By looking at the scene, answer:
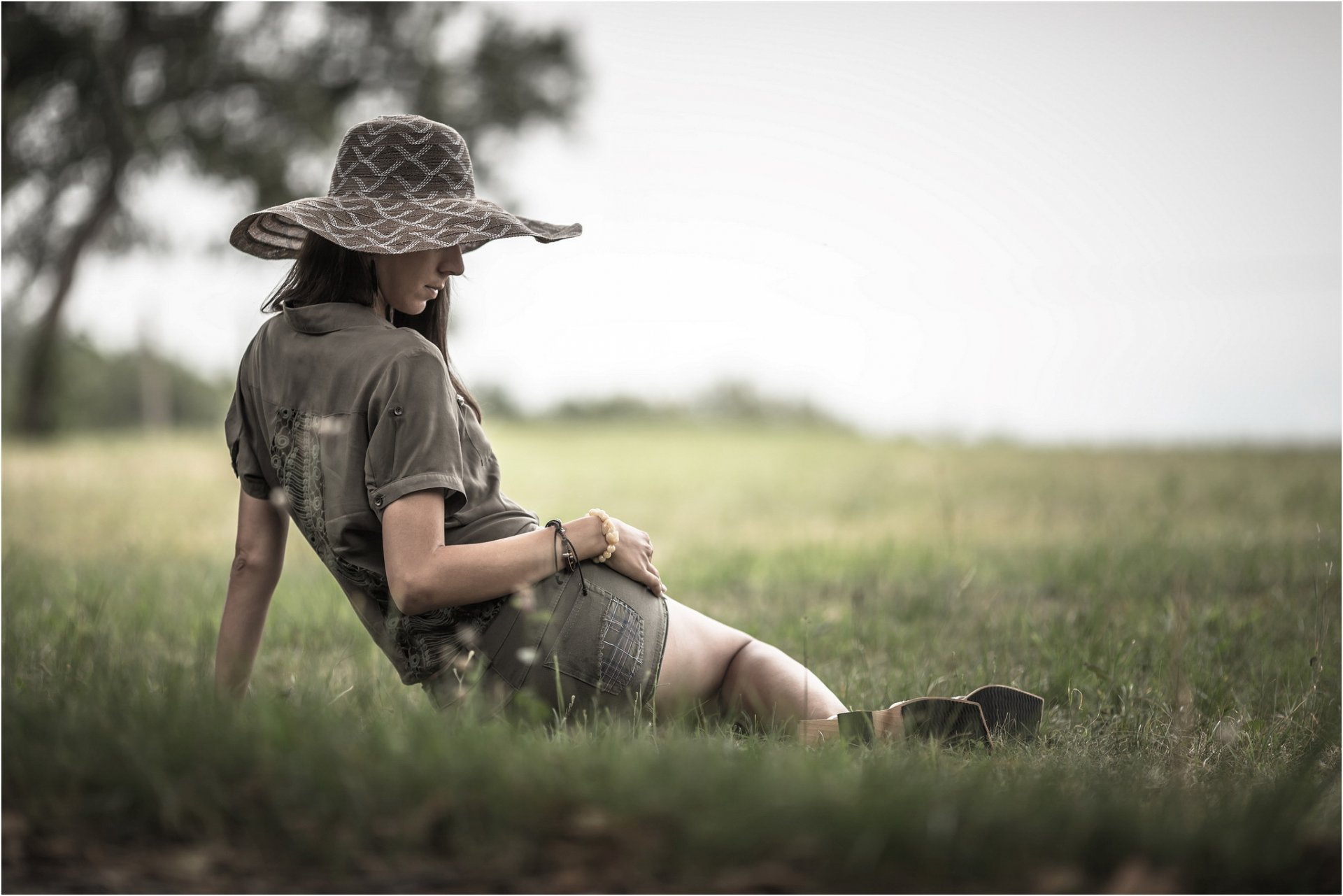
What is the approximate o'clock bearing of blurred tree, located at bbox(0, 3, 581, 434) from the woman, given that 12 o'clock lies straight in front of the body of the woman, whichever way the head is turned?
The blurred tree is roughly at 10 o'clock from the woman.

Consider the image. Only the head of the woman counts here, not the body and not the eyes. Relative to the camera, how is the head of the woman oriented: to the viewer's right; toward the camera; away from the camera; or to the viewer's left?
to the viewer's right

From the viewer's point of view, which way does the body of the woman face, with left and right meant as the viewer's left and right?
facing away from the viewer and to the right of the viewer
